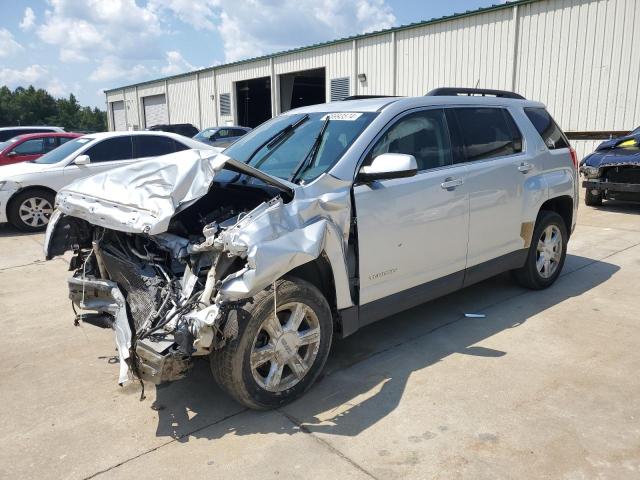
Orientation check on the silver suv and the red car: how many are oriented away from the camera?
0

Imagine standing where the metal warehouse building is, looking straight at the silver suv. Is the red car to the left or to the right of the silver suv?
right

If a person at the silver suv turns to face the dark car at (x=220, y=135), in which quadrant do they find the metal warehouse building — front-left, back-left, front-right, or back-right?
front-right

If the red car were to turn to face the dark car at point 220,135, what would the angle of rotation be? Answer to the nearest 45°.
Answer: approximately 180°

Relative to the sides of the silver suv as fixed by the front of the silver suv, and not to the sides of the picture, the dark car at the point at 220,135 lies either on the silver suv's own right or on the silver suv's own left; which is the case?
on the silver suv's own right

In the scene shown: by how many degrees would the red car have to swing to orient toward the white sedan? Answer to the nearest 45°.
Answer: approximately 45° to its left

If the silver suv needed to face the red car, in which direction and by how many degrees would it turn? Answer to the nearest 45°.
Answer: approximately 90° to its right

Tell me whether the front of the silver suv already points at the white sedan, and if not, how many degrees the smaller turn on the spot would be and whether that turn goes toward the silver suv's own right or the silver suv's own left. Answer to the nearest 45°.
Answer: approximately 90° to the silver suv's own right

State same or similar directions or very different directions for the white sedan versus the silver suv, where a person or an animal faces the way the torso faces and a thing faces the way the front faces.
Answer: same or similar directions

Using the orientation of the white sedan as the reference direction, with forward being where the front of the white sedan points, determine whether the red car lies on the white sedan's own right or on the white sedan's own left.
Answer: on the white sedan's own right

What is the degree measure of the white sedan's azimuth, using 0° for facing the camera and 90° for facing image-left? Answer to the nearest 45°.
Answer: approximately 45°
